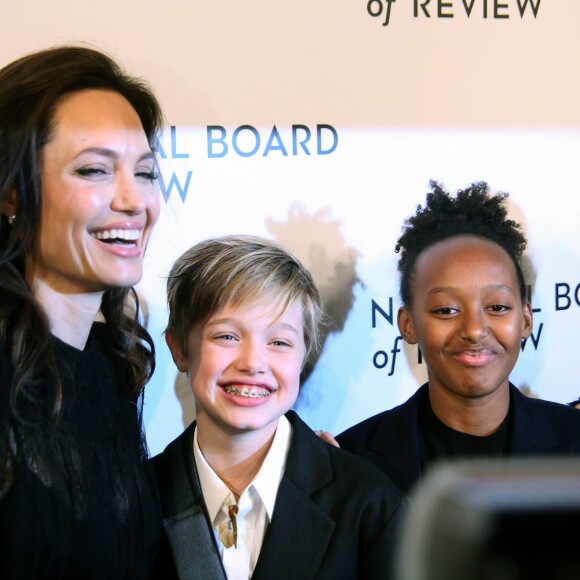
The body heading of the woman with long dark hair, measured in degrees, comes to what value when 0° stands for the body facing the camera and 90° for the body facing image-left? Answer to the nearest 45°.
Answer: approximately 315°

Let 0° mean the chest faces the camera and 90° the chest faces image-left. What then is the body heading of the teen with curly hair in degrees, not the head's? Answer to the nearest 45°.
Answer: approximately 0°

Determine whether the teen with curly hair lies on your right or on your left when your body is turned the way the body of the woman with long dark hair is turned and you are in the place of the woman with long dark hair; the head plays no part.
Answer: on your left

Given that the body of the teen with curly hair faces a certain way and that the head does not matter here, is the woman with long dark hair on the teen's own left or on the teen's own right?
on the teen's own right
